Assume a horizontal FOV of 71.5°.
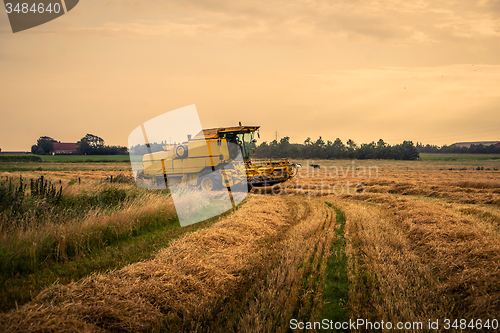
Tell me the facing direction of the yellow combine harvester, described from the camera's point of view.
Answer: facing the viewer and to the right of the viewer
